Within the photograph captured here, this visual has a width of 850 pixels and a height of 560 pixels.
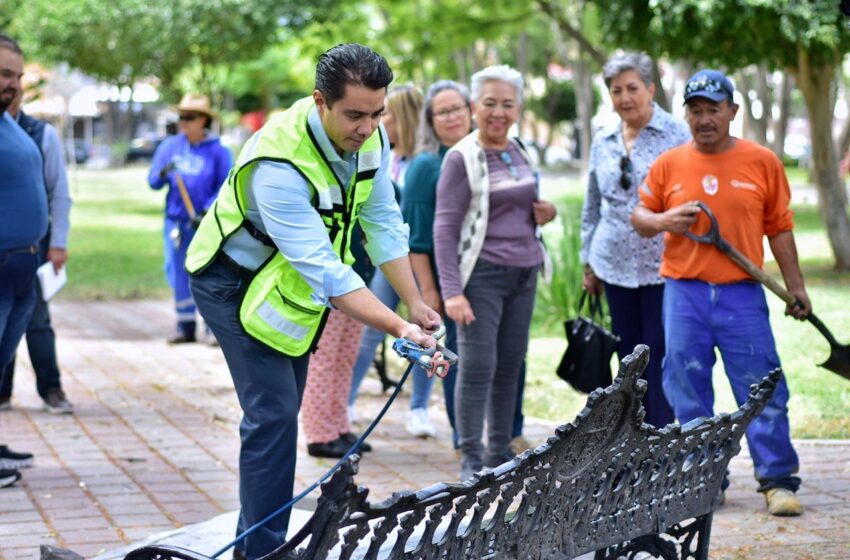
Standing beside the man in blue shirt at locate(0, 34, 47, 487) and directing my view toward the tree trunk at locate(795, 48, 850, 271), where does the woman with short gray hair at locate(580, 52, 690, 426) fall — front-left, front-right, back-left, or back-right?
front-right

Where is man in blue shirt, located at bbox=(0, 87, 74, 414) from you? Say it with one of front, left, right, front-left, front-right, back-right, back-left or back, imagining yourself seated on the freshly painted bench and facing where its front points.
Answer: front

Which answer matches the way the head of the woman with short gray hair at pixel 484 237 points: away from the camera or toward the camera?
toward the camera

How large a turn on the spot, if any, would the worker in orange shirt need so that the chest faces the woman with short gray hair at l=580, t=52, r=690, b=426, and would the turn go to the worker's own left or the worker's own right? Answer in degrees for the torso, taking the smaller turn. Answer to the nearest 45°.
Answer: approximately 135° to the worker's own right

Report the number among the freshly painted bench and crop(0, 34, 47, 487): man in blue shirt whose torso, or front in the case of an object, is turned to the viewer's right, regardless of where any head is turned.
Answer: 1

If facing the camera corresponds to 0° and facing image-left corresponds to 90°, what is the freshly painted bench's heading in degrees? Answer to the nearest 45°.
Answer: approximately 135°

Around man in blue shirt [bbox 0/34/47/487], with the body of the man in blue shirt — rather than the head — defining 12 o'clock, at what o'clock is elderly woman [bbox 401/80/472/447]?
The elderly woman is roughly at 12 o'clock from the man in blue shirt.

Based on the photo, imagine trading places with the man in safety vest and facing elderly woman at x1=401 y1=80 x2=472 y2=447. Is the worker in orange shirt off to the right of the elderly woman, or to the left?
right

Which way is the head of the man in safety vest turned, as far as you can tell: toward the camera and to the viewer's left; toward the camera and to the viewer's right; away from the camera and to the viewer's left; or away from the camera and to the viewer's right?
toward the camera and to the viewer's right

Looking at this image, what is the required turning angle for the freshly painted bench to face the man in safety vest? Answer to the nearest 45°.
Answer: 0° — it already faces them

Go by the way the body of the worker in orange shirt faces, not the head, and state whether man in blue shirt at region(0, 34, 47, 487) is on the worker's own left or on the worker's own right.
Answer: on the worker's own right

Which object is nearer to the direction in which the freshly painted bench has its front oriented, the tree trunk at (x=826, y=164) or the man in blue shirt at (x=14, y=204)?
the man in blue shirt

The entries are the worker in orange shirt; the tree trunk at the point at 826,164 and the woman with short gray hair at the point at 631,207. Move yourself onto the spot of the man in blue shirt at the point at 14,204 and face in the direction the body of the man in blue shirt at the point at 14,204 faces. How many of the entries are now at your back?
0

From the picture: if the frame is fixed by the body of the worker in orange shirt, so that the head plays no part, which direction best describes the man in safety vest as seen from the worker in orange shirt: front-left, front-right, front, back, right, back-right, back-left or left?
front-right

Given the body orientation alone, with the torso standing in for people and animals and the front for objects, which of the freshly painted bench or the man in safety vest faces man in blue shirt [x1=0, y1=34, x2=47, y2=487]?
the freshly painted bench

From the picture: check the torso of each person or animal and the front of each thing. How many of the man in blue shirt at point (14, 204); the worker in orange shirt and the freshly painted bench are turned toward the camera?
1

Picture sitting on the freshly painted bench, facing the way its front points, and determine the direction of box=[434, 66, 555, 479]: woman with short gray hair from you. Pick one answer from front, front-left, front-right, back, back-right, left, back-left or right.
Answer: front-right

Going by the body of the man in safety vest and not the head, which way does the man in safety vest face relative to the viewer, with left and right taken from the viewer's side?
facing the viewer and to the right of the viewer

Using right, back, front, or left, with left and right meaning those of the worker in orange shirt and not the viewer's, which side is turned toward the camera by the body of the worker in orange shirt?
front
